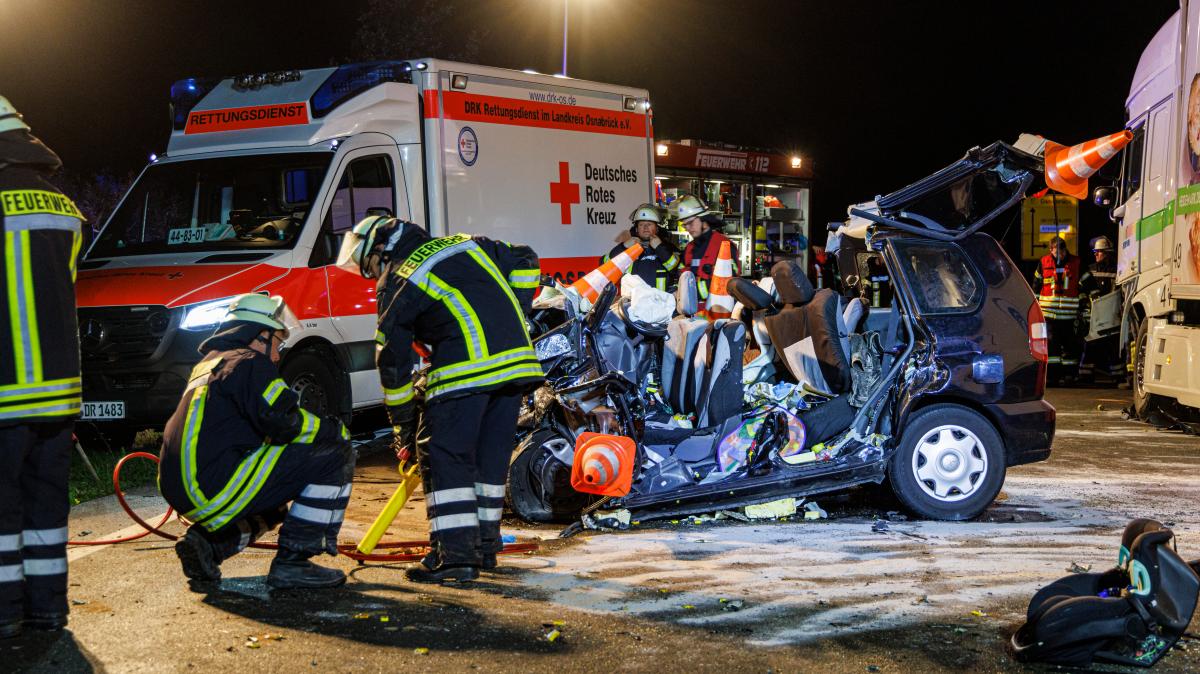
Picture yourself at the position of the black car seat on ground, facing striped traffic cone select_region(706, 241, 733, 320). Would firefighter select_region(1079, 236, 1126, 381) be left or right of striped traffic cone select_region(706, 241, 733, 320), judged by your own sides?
right

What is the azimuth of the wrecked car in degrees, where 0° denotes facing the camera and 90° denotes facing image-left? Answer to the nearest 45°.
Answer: approximately 90°

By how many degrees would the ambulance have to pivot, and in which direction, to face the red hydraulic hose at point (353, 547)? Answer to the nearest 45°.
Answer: approximately 45° to its left

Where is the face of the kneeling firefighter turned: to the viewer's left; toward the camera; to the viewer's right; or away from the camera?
to the viewer's right

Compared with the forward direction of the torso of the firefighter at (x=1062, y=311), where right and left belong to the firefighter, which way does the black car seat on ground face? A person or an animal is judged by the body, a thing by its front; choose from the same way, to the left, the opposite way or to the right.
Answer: to the right
